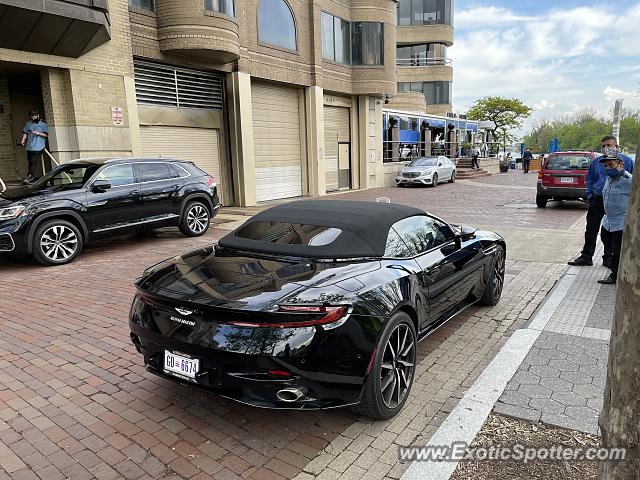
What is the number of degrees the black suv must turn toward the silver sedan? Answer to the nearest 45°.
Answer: approximately 180°

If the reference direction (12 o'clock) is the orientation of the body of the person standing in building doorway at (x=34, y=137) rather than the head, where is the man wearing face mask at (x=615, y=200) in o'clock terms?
The man wearing face mask is roughly at 11 o'clock from the person standing in building doorway.

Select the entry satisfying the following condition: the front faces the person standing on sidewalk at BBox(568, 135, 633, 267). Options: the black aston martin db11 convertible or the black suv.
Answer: the black aston martin db11 convertible

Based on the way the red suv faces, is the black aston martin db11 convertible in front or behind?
behind

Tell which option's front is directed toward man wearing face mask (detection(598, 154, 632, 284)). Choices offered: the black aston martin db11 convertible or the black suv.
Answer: the black aston martin db11 convertible

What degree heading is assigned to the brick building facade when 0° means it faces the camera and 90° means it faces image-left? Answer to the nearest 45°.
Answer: approximately 315°

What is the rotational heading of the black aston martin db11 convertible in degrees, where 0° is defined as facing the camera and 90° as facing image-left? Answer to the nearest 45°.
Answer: approximately 225°

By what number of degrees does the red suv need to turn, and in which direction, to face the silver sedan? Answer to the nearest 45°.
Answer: approximately 45° to its left

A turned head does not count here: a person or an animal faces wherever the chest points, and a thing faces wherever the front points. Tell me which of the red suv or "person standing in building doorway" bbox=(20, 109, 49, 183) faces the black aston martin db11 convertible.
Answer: the person standing in building doorway

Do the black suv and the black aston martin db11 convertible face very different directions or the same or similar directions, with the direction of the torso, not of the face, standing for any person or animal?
very different directions

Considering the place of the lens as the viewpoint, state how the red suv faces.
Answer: facing away from the viewer

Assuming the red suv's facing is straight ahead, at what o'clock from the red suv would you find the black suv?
The black suv is roughly at 7 o'clock from the red suv.

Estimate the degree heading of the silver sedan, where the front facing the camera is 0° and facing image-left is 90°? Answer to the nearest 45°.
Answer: approximately 45°

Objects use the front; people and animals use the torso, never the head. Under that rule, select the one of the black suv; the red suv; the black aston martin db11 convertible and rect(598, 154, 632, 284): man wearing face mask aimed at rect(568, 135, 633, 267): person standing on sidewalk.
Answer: the black aston martin db11 convertible

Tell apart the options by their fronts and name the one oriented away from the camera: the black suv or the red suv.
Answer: the red suv

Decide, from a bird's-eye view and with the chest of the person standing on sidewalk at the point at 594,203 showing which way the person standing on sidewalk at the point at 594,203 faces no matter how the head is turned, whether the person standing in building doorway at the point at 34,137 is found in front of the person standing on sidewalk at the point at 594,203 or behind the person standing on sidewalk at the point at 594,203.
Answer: in front

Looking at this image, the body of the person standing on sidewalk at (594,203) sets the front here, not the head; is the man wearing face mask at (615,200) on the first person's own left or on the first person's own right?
on the first person's own left

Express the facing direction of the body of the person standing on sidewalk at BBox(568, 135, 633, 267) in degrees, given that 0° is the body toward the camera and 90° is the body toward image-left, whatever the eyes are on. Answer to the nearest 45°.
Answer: approximately 45°
